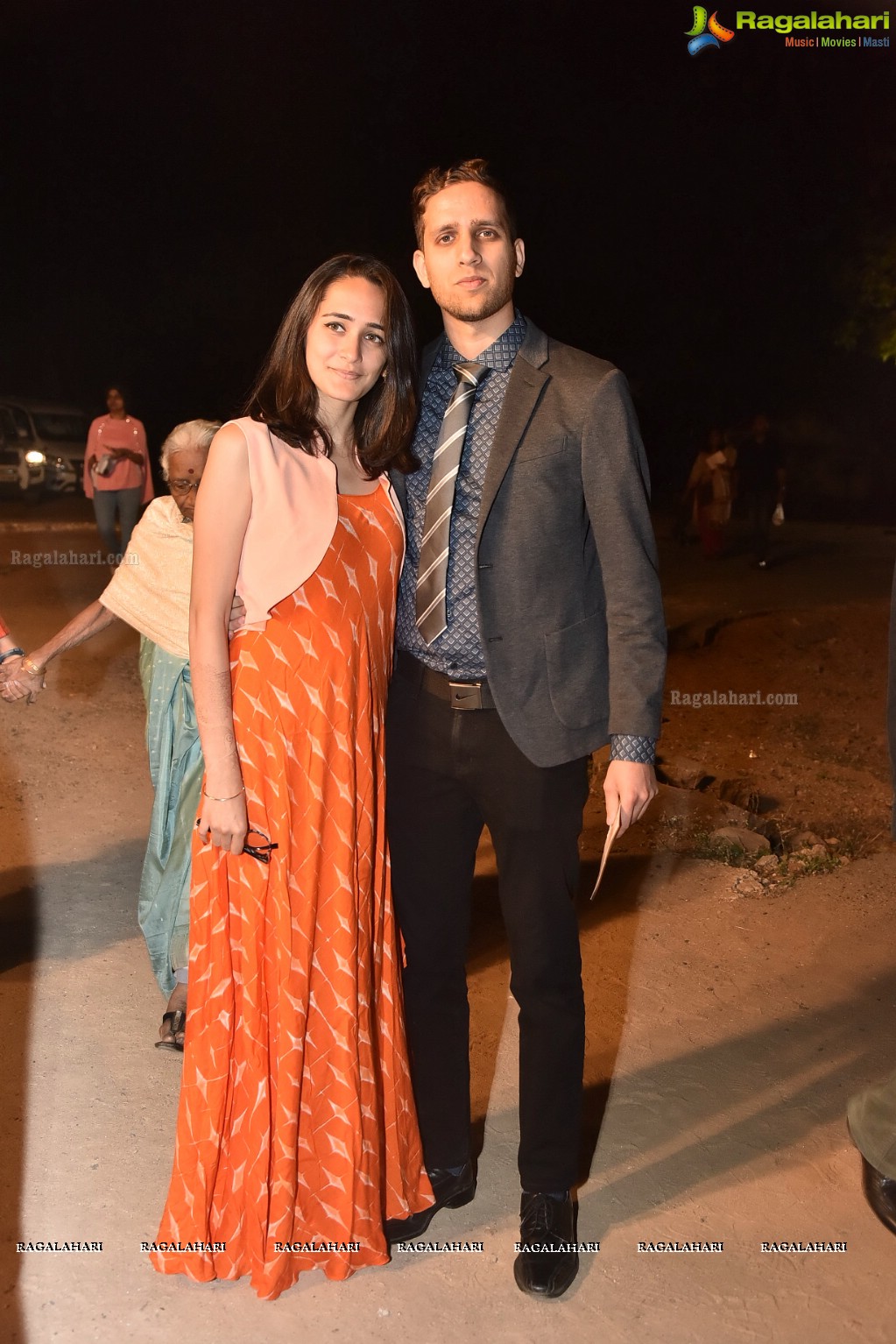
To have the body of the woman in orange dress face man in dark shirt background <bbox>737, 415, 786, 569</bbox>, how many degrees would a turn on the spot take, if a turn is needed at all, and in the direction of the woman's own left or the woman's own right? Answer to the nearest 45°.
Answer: approximately 90° to the woman's own left

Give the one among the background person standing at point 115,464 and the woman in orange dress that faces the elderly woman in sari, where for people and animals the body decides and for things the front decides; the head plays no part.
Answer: the background person standing

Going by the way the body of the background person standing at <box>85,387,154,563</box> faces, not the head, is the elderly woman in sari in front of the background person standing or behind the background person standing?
in front

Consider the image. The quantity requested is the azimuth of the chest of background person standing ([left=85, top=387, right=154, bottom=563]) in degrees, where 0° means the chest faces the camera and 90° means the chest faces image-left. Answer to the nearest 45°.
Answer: approximately 0°
